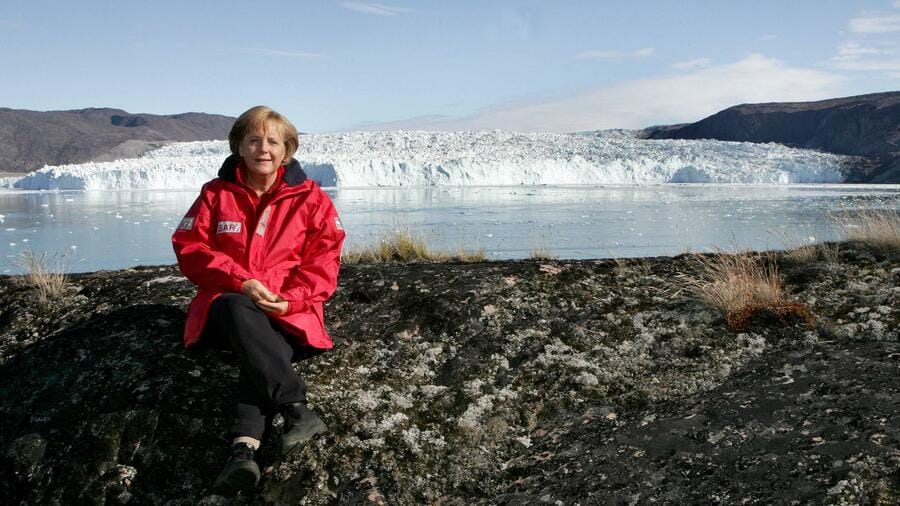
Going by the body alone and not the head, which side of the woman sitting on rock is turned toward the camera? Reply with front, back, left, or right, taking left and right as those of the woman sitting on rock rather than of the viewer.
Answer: front

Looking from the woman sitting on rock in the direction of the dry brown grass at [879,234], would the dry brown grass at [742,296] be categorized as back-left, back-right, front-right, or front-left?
front-right

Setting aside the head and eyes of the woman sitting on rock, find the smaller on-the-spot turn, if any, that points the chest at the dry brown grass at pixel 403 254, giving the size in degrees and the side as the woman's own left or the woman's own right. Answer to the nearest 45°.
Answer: approximately 180°

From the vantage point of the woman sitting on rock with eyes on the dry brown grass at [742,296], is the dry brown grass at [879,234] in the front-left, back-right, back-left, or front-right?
front-left

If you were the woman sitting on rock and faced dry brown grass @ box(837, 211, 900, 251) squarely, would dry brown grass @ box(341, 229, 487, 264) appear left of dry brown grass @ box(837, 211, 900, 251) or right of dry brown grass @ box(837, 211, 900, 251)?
left

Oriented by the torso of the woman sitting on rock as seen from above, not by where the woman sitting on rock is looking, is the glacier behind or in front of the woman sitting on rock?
behind

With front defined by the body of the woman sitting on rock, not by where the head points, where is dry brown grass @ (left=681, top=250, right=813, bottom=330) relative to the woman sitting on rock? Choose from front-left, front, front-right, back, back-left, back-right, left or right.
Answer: left

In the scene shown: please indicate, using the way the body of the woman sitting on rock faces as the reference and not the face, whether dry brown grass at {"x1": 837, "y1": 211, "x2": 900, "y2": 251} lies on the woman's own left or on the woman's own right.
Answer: on the woman's own left

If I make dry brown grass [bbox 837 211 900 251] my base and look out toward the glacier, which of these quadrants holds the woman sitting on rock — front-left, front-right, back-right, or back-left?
back-left
